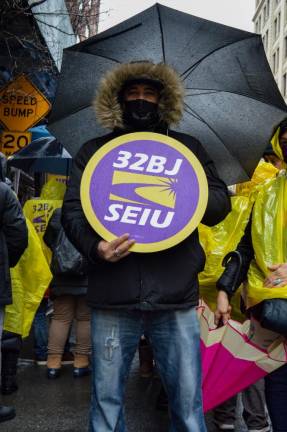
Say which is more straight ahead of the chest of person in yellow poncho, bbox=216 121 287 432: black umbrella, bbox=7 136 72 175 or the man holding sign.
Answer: the man holding sign

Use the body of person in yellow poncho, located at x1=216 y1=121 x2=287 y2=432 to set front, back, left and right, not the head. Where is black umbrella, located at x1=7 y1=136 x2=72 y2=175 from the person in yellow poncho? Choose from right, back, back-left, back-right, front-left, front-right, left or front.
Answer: back-right

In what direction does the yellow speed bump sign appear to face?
toward the camera

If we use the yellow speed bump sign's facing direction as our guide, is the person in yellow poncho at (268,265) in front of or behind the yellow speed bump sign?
in front

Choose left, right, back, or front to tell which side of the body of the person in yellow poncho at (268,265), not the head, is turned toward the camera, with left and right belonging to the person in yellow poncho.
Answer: front

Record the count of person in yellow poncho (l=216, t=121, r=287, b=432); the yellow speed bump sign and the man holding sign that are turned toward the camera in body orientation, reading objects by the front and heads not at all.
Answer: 3

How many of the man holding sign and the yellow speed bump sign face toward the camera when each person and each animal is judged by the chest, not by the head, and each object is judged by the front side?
2

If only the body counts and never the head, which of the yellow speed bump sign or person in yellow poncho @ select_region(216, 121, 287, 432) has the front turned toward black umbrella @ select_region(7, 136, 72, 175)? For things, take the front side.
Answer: the yellow speed bump sign

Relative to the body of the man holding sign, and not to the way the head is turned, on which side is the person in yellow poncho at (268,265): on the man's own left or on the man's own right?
on the man's own left

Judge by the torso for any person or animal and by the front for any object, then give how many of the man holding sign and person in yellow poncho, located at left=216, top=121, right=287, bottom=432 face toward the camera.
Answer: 2
